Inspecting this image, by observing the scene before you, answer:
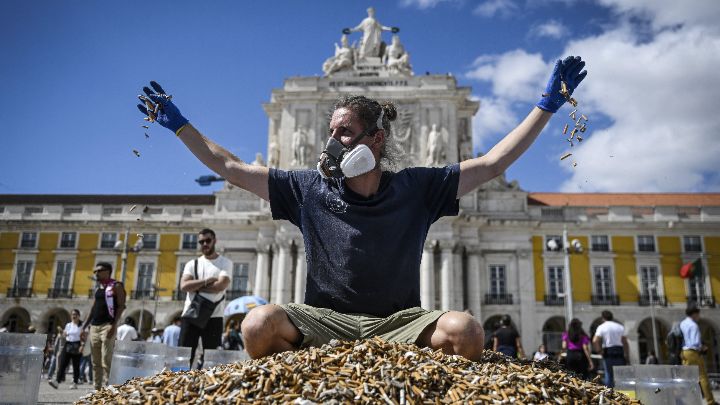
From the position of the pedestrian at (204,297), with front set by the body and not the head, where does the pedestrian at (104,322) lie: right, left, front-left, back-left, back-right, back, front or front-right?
back-right

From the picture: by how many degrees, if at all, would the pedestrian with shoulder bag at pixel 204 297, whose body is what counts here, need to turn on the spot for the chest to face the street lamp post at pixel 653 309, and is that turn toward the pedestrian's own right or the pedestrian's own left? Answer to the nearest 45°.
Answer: approximately 135° to the pedestrian's own left

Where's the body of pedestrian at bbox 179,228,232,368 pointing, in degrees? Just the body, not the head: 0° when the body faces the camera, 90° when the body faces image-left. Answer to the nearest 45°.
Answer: approximately 0°

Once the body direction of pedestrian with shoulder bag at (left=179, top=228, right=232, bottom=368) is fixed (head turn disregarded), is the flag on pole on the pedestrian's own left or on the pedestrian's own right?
on the pedestrian's own left

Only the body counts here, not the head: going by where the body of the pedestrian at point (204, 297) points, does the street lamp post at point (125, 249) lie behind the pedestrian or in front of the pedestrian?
behind

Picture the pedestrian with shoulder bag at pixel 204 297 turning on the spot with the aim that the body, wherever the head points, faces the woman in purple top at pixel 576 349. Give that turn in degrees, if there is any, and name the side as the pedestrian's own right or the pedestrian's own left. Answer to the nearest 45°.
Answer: approximately 90° to the pedestrian's own left

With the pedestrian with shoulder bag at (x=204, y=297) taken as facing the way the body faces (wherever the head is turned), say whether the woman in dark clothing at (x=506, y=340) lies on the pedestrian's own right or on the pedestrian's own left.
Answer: on the pedestrian's own left

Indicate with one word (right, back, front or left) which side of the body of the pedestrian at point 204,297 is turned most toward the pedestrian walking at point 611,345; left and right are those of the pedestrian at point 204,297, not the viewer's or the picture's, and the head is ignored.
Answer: left

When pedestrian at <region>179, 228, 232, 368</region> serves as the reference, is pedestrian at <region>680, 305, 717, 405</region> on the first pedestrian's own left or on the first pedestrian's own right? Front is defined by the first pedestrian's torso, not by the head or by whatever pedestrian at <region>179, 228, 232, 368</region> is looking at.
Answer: on the first pedestrian's own left

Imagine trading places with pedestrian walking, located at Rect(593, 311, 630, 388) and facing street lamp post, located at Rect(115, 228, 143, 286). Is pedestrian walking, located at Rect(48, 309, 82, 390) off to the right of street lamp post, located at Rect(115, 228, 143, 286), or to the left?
left
